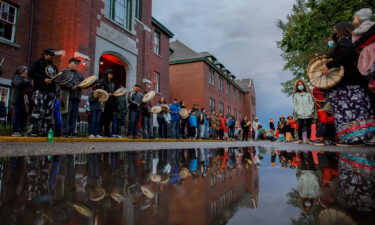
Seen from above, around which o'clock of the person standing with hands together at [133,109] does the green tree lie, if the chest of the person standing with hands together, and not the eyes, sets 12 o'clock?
The green tree is roughly at 10 o'clock from the person standing with hands together.

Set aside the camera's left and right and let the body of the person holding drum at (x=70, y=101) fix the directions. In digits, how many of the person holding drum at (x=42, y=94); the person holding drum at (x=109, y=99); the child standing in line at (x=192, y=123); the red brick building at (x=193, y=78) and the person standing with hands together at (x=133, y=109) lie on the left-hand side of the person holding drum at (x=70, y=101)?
4

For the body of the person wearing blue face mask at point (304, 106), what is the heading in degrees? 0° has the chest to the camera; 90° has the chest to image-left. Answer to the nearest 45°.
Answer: approximately 0°

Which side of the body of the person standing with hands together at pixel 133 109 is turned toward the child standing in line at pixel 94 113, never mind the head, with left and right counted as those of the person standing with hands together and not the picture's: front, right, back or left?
right

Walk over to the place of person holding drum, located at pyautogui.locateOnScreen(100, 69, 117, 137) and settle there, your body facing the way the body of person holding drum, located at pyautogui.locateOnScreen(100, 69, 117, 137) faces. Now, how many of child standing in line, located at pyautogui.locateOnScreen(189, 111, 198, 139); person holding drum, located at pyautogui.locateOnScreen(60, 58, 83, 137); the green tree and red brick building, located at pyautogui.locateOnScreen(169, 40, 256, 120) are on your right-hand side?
1

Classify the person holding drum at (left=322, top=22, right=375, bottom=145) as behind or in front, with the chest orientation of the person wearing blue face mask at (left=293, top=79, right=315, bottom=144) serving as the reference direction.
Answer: in front

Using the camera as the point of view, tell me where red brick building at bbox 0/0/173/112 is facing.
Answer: facing the viewer and to the right of the viewer

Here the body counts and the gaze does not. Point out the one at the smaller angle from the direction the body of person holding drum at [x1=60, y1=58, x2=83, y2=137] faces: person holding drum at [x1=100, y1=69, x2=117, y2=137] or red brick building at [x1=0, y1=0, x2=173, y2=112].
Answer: the person holding drum

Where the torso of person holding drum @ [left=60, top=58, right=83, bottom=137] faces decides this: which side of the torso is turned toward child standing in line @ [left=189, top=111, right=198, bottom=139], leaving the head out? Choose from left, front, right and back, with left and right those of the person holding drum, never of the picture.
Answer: left

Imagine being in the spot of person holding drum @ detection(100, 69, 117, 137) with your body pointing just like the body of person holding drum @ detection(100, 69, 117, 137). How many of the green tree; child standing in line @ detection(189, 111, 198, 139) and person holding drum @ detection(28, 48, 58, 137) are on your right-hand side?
1

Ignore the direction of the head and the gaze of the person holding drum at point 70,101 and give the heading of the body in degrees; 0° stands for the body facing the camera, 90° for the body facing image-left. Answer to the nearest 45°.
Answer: approximately 315°

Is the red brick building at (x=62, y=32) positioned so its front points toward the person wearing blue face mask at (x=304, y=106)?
yes

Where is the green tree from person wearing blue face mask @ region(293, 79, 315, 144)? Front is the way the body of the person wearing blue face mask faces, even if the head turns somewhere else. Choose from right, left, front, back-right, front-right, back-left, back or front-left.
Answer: back
